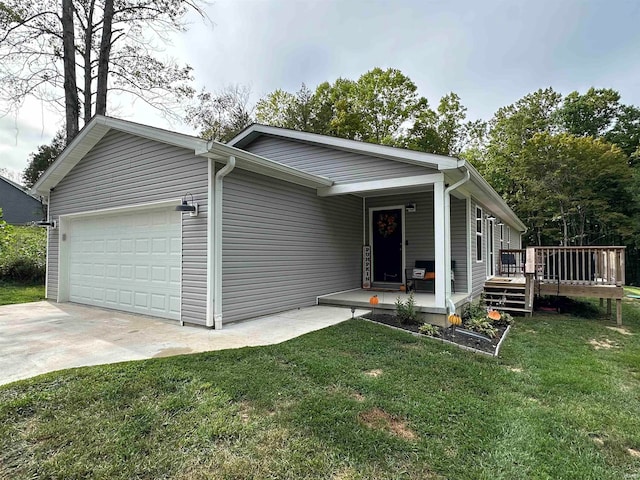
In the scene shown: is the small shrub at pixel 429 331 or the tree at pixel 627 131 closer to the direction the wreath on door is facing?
the small shrub

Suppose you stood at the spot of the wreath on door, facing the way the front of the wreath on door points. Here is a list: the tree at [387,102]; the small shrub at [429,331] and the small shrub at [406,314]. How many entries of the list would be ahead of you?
2

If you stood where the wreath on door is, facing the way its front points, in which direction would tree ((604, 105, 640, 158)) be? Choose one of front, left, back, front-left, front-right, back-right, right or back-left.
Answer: back-left

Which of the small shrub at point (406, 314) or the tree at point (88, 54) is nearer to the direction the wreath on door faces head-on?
the small shrub

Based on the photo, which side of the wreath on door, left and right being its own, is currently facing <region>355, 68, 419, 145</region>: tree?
back

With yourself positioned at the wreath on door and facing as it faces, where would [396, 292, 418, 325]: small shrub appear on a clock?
The small shrub is roughly at 12 o'clock from the wreath on door.

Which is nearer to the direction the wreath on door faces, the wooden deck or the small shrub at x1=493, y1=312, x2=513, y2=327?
the small shrub

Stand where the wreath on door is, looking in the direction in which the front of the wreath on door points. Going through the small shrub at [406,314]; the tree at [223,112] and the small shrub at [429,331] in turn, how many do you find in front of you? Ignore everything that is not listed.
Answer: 2

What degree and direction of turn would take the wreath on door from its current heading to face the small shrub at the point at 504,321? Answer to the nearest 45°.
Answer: approximately 45° to its left

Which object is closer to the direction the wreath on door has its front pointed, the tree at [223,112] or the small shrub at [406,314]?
the small shrub

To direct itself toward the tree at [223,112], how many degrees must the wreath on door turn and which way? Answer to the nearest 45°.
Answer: approximately 135° to its right

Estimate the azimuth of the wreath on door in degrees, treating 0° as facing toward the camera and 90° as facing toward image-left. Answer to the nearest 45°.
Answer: approximately 0°
